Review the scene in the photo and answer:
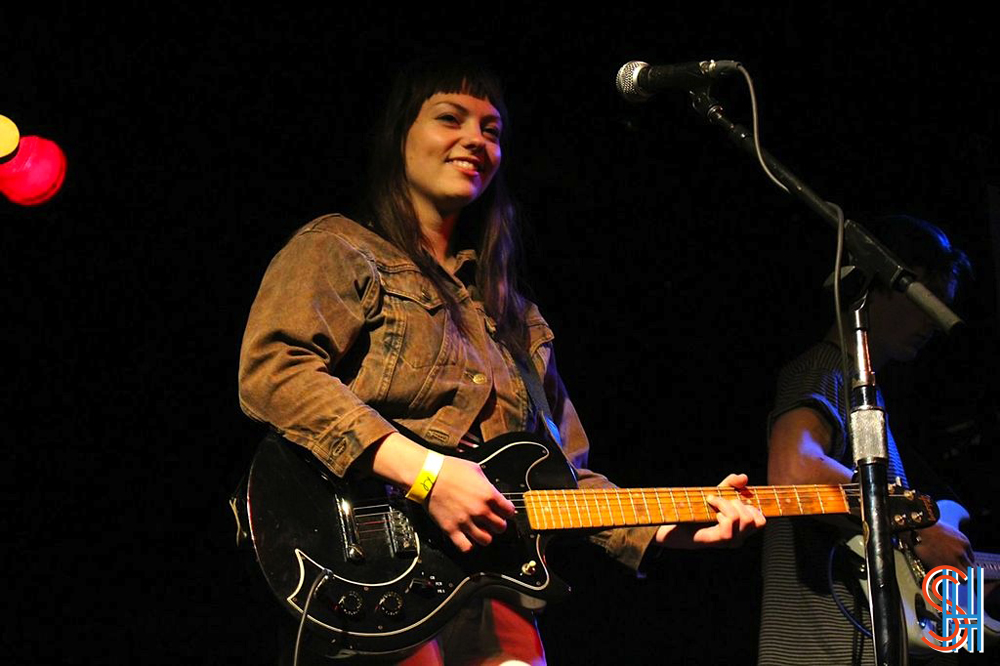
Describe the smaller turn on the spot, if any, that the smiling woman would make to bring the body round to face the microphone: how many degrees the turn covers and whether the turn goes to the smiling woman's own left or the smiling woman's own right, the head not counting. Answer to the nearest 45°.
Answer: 0° — they already face it

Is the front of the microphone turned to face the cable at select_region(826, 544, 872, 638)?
no

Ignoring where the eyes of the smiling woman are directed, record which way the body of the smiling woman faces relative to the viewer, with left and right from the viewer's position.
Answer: facing the viewer and to the right of the viewer

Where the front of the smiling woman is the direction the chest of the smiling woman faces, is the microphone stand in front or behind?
in front

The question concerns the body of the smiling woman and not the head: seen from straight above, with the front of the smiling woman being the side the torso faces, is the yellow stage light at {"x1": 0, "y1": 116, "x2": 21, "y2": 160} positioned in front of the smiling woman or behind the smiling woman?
behind

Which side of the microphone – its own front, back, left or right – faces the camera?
left

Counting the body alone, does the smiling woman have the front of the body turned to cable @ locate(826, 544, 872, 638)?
no

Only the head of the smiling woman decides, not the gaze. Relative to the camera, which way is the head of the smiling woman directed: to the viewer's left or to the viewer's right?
to the viewer's right

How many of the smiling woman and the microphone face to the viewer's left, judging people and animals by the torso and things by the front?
1

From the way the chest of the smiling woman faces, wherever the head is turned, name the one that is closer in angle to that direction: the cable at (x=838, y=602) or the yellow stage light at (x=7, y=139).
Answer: the cable
